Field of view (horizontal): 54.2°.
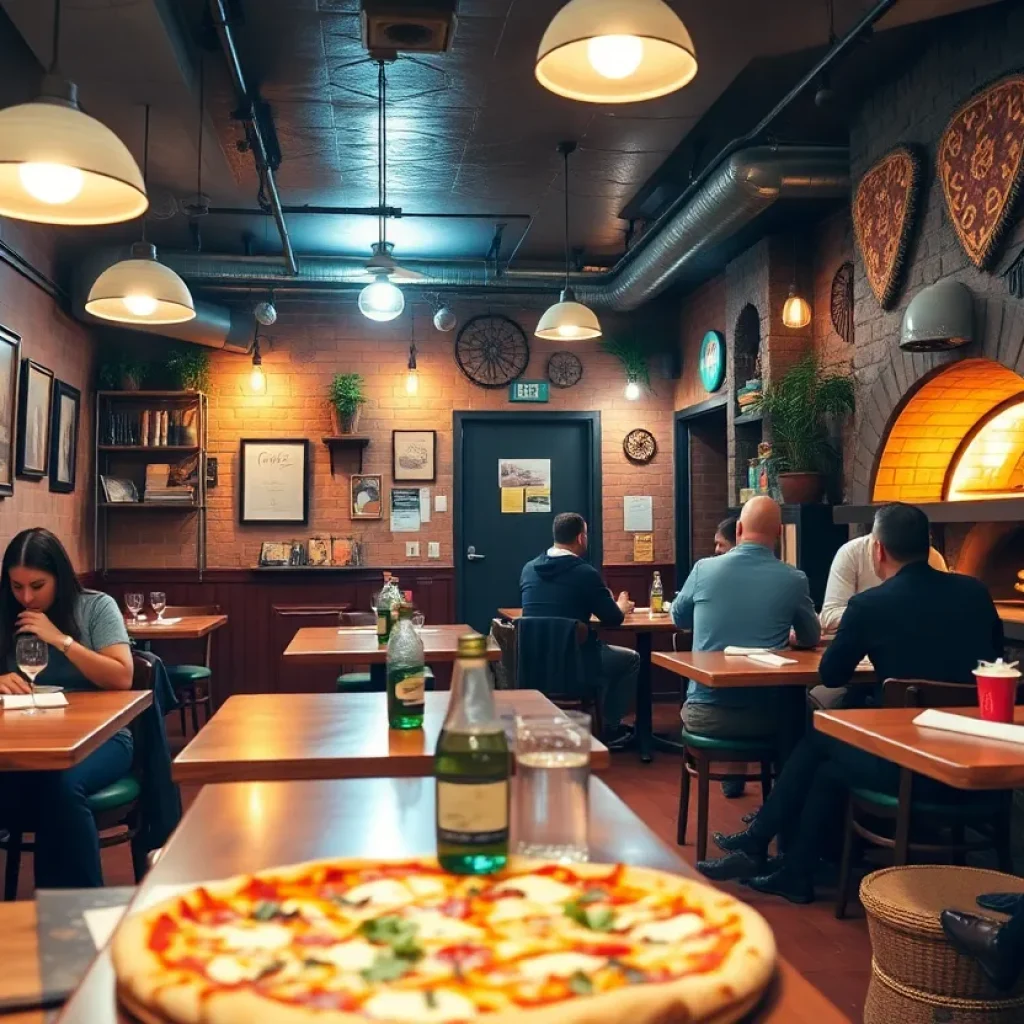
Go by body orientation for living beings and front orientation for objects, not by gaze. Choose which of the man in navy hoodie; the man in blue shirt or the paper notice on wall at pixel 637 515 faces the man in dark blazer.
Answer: the paper notice on wall

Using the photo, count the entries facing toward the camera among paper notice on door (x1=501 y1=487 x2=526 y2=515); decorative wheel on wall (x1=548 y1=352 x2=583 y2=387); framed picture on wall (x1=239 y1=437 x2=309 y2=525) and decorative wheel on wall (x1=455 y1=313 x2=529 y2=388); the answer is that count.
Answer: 4

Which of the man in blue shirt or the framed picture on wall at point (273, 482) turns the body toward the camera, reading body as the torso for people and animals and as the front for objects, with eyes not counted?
the framed picture on wall

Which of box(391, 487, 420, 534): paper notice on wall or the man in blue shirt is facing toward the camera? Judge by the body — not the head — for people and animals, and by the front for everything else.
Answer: the paper notice on wall

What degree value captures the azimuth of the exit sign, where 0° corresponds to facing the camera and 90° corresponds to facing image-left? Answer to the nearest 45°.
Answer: approximately 0°

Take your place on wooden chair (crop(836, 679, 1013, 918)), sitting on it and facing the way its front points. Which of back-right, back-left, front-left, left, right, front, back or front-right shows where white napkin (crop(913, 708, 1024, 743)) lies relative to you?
back

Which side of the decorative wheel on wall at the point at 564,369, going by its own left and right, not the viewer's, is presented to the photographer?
front

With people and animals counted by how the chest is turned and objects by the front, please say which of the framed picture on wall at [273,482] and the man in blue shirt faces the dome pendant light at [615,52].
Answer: the framed picture on wall

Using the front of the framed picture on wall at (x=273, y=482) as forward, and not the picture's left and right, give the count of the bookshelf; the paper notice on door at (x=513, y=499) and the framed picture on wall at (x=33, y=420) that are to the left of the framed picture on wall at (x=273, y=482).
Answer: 1

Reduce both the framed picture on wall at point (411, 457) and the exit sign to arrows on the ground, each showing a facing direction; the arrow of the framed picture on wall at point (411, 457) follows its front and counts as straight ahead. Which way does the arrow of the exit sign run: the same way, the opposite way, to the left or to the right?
the same way

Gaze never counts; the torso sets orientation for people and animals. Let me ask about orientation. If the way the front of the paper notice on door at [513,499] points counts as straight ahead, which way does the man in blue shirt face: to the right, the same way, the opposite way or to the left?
the opposite way

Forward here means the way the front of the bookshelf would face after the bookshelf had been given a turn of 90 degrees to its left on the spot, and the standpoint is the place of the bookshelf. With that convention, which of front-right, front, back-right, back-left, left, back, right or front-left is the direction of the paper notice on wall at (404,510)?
front

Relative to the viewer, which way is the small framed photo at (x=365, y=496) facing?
toward the camera

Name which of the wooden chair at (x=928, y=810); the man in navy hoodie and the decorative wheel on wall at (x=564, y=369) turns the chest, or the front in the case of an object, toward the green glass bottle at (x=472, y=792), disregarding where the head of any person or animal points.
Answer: the decorative wheel on wall
